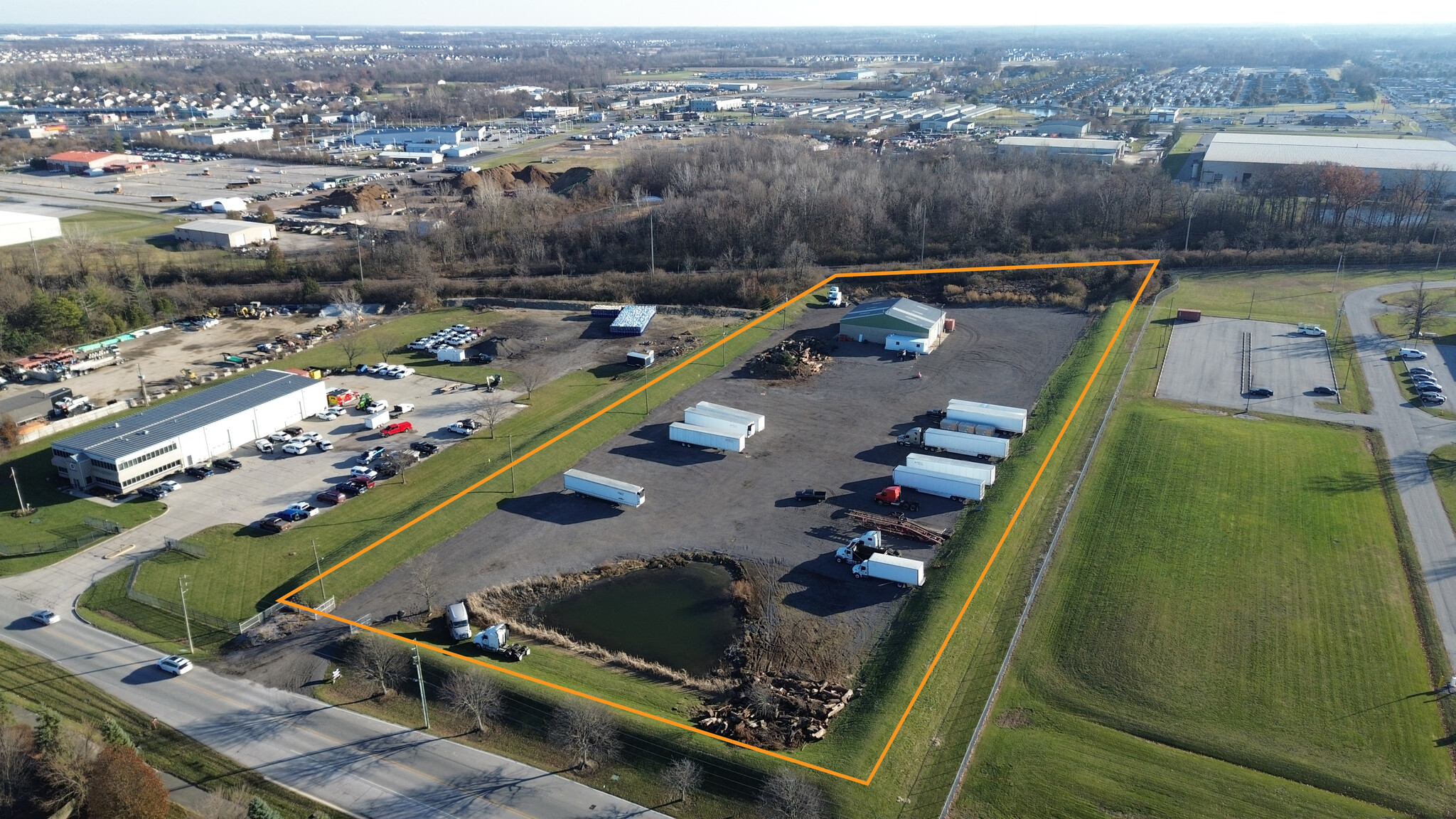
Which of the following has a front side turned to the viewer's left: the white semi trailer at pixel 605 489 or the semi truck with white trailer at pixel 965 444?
the semi truck with white trailer at pixel 965 444

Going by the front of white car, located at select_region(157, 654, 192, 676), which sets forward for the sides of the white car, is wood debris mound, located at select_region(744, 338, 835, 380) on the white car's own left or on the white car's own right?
on the white car's own right

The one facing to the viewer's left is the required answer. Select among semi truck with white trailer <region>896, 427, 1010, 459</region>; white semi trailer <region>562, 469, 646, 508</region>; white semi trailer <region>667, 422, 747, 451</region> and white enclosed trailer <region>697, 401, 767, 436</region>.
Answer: semi truck with white trailer <region>896, 427, 1010, 459</region>

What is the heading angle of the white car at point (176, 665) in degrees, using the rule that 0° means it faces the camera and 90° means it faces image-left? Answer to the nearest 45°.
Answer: approximately 135°

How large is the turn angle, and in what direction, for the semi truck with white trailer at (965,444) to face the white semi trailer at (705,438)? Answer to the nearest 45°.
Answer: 0° — it already faces it

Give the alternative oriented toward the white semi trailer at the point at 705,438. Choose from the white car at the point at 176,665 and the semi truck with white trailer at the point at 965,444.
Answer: the semi truck with white trailer at the point at 965,444

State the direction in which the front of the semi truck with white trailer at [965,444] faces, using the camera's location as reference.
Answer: facing to the left of the viewer
